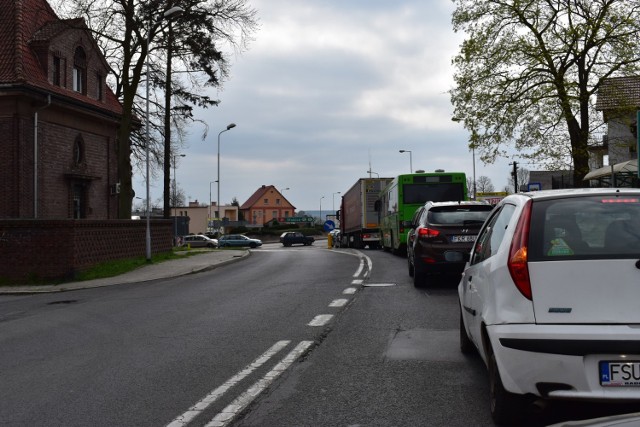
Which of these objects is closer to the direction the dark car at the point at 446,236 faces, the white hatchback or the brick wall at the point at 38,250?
the brick wall

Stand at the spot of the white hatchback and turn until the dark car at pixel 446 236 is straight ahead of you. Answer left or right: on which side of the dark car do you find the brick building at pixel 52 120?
left

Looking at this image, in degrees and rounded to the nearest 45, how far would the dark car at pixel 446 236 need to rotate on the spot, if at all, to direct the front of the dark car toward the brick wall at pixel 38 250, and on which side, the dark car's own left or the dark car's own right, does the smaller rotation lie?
approximately 90° to the dark car's own left

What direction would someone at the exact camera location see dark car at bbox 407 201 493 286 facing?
facing away from the viewer

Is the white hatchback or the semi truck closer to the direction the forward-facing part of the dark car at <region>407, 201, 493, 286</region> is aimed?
the semi truck

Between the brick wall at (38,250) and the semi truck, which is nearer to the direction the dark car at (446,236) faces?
the semi truck

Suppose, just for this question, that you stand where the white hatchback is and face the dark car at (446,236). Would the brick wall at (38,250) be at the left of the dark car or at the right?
left

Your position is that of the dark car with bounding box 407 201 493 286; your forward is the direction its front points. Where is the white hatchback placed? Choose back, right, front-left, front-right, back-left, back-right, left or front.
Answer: back

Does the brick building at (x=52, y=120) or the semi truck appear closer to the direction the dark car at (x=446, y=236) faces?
the semi truck

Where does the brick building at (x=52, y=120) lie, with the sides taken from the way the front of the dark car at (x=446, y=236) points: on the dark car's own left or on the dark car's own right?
on the dark car's own left

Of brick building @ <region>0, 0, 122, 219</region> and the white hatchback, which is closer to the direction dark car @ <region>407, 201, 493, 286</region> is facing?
the brick building
